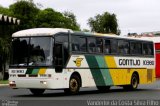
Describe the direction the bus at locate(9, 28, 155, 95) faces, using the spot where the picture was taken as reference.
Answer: facing the viewer and to the left of the viewer
